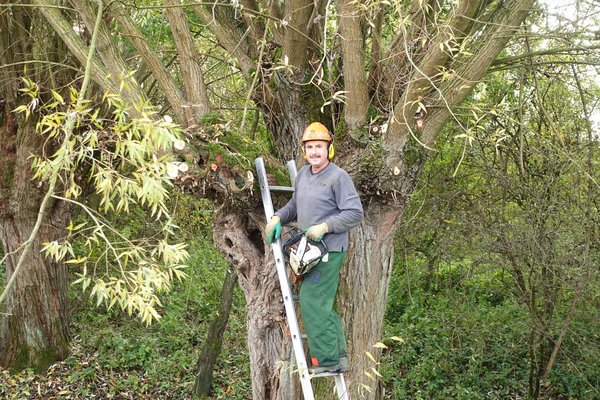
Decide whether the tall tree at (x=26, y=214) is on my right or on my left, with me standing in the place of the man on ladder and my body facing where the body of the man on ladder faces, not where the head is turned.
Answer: on my right

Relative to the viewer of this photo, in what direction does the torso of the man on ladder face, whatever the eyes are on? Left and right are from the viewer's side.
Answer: facing the viewer and to the left of the viewer
